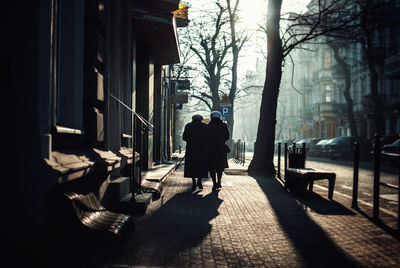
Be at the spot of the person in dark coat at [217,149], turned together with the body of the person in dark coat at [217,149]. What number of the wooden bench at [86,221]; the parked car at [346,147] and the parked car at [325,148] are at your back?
1

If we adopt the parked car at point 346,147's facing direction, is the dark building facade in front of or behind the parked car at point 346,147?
in front

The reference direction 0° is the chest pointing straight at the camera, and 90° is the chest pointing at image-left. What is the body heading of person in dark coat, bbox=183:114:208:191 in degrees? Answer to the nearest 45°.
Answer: approximately 180°

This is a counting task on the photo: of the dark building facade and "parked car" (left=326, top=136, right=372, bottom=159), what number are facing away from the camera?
0

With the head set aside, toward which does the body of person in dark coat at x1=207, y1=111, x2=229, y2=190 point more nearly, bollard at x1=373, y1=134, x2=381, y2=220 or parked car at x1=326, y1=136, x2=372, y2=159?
the parked car

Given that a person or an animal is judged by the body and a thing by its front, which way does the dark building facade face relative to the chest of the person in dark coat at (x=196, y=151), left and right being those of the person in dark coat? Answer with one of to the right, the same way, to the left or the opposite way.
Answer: to the right

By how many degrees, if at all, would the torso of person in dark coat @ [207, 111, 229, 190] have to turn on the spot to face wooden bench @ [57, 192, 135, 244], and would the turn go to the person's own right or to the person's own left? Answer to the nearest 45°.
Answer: approximately 180°

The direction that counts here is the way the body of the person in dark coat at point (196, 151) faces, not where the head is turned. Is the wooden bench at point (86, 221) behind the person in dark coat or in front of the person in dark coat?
behind

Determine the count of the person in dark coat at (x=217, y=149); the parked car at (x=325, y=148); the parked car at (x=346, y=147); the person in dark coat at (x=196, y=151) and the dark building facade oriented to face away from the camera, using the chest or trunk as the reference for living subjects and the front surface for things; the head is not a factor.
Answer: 2

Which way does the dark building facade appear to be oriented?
to the viewer's right

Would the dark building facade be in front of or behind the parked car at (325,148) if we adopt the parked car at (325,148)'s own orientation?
in front

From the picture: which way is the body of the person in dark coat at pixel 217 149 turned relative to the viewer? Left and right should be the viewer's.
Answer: facing away from the viewer
